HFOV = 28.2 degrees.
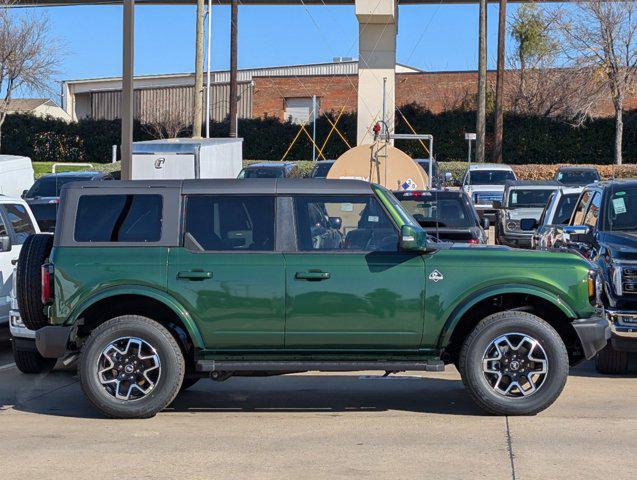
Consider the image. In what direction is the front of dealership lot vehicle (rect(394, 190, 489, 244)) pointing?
away from the camera

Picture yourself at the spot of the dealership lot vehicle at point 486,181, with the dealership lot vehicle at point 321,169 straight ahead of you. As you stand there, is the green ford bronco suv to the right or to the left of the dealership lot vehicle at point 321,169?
left

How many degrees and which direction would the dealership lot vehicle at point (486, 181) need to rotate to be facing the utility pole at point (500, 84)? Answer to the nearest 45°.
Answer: approximately 180°

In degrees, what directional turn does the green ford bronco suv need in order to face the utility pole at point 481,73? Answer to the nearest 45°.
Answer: approximately 90° to its left

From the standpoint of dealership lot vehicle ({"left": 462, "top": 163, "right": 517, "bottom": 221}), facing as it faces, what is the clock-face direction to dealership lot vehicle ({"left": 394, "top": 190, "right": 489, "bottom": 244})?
dealership lot vehicle ({"left": 394, "top": 190, "right": 489, "bottom": 244}) is roughly at 12 o'clock from dealership lot vehicle ({"left": 462, "top": 163, "right": 517, "bottom": 221}).

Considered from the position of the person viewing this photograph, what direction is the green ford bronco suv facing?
facing to the right of the viewer

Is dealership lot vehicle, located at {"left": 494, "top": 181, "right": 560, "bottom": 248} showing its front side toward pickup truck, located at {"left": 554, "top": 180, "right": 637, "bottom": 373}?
yes
